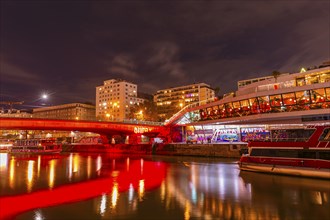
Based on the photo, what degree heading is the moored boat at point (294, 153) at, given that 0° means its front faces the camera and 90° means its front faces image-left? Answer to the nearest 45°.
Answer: approximately 90°
